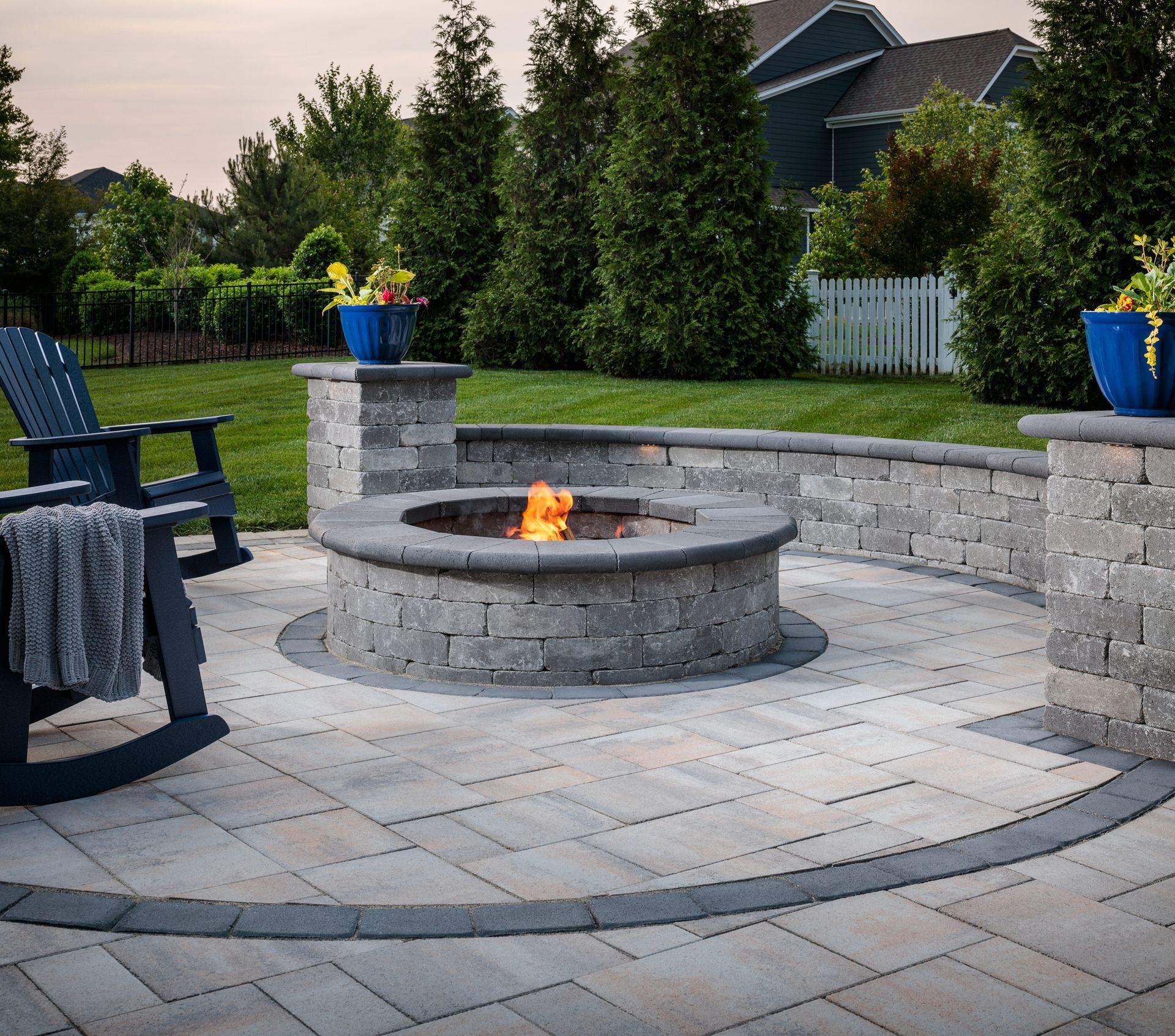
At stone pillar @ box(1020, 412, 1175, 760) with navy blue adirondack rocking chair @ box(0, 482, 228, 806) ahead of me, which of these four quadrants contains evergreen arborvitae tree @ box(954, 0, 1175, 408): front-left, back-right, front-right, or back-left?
back-right

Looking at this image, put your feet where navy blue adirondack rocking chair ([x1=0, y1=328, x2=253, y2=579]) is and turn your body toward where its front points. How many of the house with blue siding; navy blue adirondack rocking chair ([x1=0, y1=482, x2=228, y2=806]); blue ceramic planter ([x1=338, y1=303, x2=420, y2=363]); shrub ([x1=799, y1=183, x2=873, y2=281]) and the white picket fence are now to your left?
4

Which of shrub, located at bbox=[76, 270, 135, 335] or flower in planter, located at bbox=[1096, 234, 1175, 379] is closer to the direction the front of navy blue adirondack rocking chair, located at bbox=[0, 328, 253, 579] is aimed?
the flower in planter

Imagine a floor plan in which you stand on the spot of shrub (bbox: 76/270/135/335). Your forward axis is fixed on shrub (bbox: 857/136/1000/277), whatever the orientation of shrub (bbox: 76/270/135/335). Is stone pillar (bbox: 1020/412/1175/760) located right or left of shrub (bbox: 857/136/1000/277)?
right

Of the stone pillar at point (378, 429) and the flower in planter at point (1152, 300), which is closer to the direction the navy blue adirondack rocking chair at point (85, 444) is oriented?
the flower in planter

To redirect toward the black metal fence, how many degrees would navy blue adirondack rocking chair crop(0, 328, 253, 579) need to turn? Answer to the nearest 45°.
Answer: approximately 135° to its left

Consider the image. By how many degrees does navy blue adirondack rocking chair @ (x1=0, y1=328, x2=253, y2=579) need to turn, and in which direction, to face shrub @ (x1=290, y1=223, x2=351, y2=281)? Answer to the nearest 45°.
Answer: approximately 135° to its left

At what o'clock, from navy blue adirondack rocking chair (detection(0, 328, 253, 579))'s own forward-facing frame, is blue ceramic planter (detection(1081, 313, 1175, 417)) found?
The blue ceramic planter is roughly at 12 o'clock from the navy blue adirondack rocking chair.

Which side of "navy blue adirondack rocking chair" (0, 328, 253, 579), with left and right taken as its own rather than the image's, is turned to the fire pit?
front

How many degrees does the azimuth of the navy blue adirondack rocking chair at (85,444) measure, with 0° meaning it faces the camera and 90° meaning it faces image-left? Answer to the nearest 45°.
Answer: approximately 315°

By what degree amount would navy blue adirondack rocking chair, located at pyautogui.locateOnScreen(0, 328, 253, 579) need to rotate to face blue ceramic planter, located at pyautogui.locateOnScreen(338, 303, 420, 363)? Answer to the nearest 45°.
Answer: approximately 90° to its left

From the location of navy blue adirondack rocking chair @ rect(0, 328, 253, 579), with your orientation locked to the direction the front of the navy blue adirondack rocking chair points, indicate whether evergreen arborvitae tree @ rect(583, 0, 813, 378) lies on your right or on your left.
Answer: on your left

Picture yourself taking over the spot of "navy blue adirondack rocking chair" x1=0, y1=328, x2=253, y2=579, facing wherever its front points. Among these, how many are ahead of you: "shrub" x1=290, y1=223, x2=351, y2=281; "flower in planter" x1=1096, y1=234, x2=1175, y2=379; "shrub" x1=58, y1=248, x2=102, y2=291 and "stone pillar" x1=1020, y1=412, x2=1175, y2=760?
2

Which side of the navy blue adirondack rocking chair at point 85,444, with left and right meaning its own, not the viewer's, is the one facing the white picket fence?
left

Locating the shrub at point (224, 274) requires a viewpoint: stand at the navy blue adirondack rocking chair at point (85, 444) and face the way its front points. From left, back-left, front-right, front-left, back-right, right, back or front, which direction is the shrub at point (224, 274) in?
back-left
